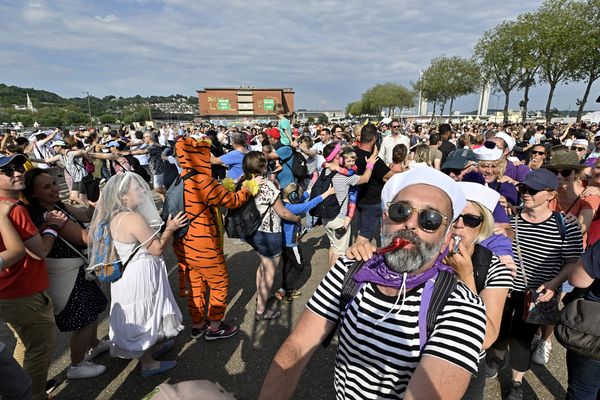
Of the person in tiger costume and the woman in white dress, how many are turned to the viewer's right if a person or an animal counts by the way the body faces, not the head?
2

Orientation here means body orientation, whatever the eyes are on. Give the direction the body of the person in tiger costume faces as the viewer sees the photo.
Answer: to the viewer's right

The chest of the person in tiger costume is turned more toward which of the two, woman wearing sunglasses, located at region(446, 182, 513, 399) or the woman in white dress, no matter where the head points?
the woman wearing sunglasses

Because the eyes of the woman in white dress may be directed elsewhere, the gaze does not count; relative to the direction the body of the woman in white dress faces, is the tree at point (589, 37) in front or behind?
in front

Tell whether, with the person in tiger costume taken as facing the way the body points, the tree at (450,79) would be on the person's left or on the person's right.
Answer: on the person's left

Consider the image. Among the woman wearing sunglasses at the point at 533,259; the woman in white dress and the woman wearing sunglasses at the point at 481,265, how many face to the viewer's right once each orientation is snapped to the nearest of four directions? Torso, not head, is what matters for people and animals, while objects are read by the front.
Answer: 1

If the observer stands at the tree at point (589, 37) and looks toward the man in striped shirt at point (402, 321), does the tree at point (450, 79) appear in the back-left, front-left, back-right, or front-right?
back-right

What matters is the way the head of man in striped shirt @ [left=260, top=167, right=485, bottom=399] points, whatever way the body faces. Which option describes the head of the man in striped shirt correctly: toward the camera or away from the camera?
toward the camera

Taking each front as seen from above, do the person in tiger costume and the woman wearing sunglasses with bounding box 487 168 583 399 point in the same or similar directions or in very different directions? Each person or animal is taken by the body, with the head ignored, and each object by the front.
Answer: very different directions

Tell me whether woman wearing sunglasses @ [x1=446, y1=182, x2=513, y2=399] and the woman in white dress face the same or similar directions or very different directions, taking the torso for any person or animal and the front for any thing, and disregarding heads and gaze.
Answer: very different directions

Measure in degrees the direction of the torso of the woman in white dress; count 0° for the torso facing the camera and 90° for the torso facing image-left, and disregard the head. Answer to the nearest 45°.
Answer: approximately 270°

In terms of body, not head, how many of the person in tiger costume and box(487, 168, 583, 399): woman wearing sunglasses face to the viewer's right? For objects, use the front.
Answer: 1

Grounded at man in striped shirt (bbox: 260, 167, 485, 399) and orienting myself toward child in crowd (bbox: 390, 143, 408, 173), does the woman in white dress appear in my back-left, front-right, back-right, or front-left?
front-left

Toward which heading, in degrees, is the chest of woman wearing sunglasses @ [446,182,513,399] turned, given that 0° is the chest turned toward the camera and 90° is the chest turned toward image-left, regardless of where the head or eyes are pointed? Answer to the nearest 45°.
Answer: approximately 45°
